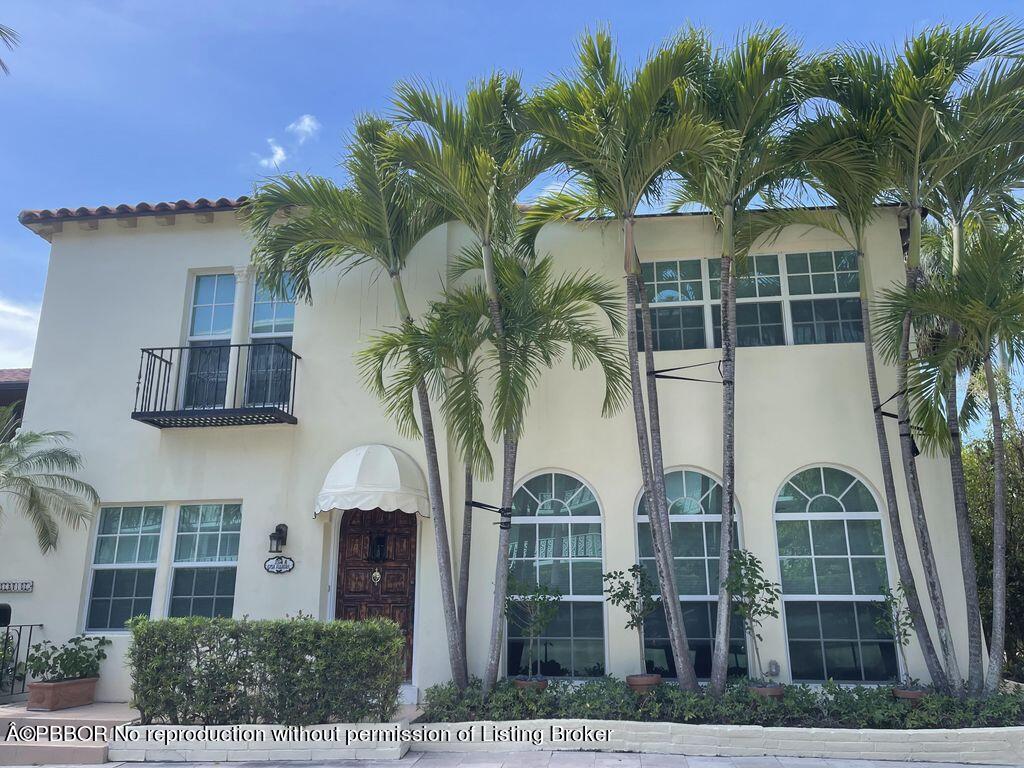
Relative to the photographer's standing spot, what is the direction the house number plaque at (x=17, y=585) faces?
facing the viewer

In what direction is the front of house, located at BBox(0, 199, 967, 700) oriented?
toward the camera

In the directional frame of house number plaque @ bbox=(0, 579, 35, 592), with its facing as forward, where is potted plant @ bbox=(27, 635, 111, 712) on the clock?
The potted plant is roughly at 11 o'clock from the house number plaque.

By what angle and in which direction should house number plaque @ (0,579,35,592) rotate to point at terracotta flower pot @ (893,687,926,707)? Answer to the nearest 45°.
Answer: approximately 45° to its left

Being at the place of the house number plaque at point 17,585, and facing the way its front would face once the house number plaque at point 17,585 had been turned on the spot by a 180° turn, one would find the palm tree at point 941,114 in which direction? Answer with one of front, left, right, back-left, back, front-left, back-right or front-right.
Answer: back-right

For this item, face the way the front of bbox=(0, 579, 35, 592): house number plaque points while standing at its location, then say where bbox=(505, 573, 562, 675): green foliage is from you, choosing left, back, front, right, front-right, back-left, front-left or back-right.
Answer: front-left

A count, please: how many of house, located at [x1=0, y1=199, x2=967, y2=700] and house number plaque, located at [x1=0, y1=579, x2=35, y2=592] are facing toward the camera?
2

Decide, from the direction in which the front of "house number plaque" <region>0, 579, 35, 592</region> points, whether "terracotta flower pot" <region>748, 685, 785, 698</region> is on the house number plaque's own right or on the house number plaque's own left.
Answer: on the house number plaque's own left

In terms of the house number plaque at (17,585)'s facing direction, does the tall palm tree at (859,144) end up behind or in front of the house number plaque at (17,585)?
in front

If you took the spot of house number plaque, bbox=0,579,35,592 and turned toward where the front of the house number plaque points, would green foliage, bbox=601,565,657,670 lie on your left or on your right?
on your left
